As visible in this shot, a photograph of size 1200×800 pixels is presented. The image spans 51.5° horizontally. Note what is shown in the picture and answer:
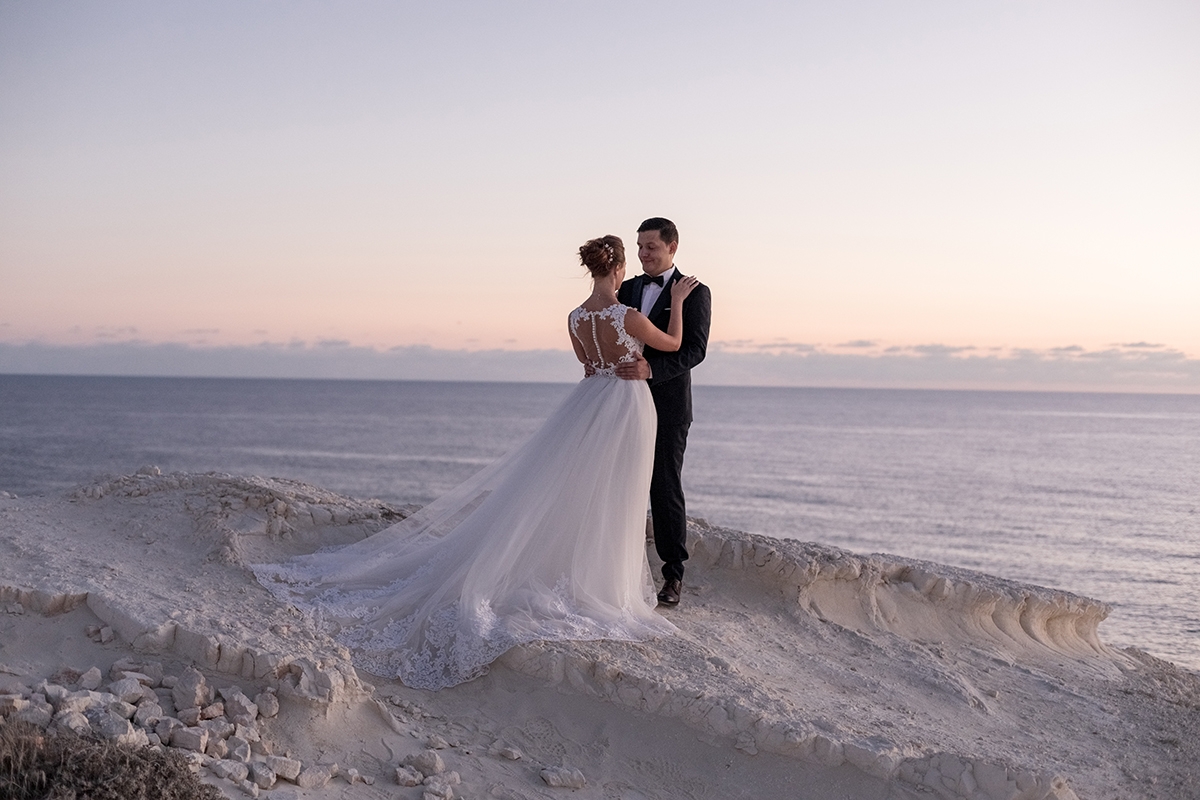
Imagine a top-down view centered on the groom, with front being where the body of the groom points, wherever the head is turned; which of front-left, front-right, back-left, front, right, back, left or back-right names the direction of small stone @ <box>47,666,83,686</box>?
front

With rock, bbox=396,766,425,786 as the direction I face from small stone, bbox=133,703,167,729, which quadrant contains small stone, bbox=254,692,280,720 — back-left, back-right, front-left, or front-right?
front-left

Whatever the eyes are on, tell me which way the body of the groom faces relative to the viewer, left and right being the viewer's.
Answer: facing the viewer and to the left of the viewer

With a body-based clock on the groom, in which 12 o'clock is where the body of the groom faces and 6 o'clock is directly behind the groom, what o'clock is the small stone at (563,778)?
The small stone is roughly at 11 o'clock from the groom.

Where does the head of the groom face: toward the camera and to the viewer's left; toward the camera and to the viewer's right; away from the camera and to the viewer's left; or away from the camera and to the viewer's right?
toward the camera and to the viewer's left

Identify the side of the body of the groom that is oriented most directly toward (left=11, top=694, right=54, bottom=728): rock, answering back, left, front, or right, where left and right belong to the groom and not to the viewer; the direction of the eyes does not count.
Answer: front

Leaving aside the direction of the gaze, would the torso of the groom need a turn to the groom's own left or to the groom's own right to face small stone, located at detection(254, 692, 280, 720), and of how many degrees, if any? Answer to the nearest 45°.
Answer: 0° — they already face it

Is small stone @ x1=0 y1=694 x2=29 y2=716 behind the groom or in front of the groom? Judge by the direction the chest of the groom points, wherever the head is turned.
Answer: in front

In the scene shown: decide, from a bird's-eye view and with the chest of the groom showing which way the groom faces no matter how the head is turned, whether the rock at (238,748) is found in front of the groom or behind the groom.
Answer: in front

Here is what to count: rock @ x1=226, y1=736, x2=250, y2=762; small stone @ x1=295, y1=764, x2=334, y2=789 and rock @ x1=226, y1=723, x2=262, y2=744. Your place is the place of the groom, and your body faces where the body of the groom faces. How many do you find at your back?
0

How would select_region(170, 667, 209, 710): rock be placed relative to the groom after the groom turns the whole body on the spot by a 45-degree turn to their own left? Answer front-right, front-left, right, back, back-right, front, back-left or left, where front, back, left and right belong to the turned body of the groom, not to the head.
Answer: front-right

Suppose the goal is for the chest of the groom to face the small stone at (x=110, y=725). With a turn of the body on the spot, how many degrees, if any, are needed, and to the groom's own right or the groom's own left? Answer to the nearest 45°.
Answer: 0° — they already face it
